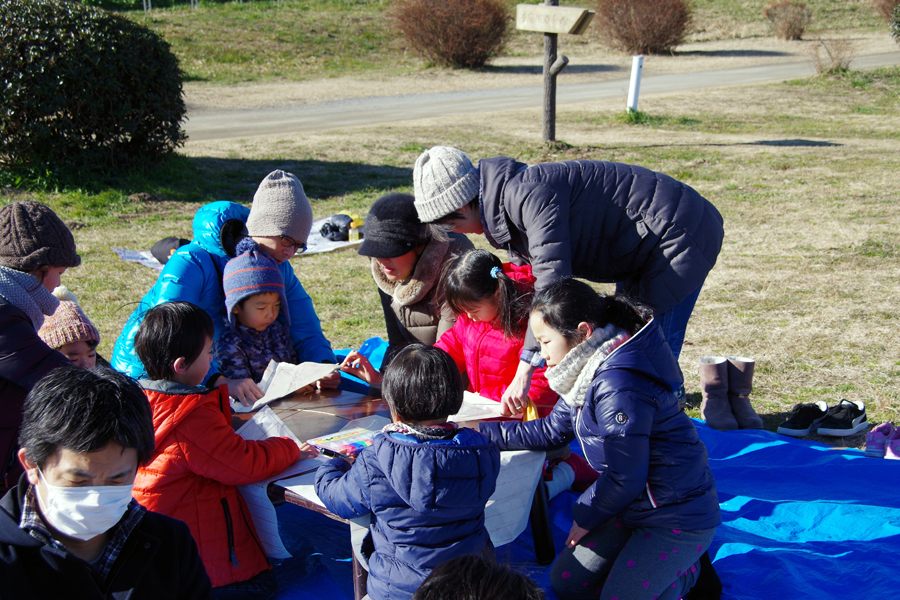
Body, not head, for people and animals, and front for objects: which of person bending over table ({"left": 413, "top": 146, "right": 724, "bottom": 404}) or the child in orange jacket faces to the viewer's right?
the child in orange jacket

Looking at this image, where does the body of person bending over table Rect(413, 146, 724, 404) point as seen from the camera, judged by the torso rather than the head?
to the viewer's left

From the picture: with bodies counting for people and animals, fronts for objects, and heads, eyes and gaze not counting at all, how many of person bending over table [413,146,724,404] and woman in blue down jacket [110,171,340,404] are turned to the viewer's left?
1

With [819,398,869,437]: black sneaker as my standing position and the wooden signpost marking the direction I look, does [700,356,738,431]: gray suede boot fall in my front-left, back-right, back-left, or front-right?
front-left

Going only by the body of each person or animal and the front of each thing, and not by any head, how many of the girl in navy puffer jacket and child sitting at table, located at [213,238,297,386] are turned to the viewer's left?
1

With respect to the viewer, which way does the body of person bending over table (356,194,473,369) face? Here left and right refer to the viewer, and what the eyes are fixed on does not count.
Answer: facing the viewer and to the left of the viewer

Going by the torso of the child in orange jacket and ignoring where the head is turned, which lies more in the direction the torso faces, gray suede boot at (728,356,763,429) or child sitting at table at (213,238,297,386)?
the gray suede boot

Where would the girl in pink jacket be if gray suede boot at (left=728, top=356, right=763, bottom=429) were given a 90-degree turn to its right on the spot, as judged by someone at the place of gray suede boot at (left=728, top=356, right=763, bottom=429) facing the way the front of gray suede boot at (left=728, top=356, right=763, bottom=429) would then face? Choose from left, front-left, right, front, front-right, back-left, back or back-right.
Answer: front

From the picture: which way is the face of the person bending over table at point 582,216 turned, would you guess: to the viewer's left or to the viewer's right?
to the viewer's left

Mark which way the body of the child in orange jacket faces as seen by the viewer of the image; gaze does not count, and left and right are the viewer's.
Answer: facing to the right of the viewer

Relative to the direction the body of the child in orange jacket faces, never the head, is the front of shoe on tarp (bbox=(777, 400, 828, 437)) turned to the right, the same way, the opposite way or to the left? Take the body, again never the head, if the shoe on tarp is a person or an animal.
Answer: the opposite way

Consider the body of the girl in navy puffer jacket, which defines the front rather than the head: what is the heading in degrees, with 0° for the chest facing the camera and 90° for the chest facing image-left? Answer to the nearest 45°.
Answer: approximately 90°

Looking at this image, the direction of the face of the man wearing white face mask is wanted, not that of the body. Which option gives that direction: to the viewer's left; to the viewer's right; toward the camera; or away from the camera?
toward the camera

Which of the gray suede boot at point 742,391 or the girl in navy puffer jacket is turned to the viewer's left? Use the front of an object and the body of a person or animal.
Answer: the girl in navy puffer jacket

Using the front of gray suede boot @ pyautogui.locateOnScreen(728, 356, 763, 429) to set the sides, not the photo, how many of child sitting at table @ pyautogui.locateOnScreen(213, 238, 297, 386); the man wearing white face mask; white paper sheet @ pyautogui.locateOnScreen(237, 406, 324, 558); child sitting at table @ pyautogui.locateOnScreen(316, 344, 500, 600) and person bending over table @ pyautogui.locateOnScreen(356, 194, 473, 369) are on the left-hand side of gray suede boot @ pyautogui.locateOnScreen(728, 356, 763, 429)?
0

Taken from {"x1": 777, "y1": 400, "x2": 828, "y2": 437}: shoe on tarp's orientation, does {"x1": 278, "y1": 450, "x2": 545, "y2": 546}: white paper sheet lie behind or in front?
in front

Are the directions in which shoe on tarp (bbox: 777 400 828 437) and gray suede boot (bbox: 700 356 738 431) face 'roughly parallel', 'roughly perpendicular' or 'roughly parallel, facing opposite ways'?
roughly perpendicular

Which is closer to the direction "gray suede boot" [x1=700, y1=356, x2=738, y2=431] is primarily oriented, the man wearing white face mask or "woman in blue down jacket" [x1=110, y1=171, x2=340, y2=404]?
the man wearing white face mask

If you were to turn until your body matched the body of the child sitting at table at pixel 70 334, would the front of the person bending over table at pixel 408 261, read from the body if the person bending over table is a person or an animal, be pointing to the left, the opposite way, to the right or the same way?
to the right
